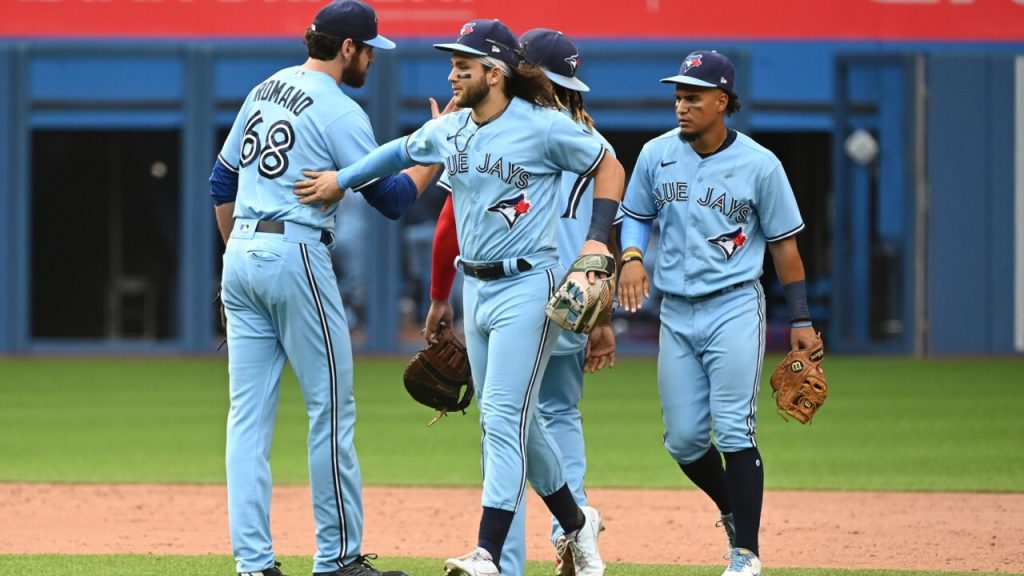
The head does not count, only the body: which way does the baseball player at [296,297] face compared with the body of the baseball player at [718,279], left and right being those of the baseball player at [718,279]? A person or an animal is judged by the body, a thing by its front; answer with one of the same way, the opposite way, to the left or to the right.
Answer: the opposite way

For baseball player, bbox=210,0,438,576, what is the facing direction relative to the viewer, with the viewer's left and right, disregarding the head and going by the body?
facing away from the viewer and to the right of the viewer

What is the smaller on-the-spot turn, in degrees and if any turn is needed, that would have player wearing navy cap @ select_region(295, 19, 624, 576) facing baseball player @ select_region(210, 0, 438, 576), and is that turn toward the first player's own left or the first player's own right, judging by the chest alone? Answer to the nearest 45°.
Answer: approximately 45° to the first player's own right

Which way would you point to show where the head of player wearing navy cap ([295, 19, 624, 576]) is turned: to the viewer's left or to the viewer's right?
to the viewer's left

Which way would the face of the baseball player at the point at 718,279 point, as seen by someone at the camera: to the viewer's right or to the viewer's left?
to the viewer's left

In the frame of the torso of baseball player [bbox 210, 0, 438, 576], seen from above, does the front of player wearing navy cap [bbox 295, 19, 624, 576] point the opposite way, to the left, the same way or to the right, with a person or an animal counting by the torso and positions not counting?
the opposite way

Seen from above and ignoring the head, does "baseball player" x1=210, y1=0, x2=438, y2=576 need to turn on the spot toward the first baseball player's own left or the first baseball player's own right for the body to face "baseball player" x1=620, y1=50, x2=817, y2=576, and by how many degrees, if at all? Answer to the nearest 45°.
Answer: approximately 45° to the first baseball player's own right

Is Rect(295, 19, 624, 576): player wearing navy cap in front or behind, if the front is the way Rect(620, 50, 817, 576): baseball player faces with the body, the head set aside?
in front

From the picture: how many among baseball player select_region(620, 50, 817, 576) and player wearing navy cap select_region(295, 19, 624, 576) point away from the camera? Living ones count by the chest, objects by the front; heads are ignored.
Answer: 0

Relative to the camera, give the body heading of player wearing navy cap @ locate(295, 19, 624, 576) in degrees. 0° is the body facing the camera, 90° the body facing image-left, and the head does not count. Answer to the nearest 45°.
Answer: approximately 45°

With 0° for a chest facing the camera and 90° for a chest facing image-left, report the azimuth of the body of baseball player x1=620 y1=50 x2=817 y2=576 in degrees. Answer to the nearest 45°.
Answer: approximately 45°

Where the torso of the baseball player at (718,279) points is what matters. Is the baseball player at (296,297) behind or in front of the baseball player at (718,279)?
in front
